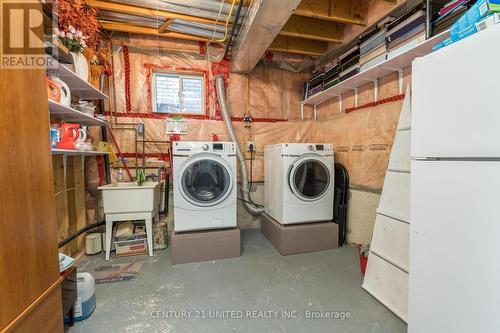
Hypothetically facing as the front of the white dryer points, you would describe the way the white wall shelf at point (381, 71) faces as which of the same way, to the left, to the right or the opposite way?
to the right

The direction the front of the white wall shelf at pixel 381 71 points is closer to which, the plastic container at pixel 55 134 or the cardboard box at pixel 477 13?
the plastic container

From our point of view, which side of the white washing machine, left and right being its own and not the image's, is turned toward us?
front

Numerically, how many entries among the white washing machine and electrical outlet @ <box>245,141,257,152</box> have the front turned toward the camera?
2

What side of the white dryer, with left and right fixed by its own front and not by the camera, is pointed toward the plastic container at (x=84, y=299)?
right

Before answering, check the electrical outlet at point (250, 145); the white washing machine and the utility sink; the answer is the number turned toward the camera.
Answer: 3

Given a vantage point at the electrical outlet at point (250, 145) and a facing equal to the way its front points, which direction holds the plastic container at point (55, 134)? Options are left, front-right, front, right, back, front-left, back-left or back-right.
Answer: front-right

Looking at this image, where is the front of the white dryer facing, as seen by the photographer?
facing the viewer and to the right of the viewer

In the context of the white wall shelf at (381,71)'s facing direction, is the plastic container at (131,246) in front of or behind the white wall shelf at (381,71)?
in front

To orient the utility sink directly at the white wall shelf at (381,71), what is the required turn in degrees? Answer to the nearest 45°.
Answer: approximately 45° to its left

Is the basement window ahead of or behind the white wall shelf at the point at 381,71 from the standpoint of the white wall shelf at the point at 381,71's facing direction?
ahead

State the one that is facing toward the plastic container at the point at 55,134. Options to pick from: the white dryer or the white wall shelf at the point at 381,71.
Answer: the white wall shelf
